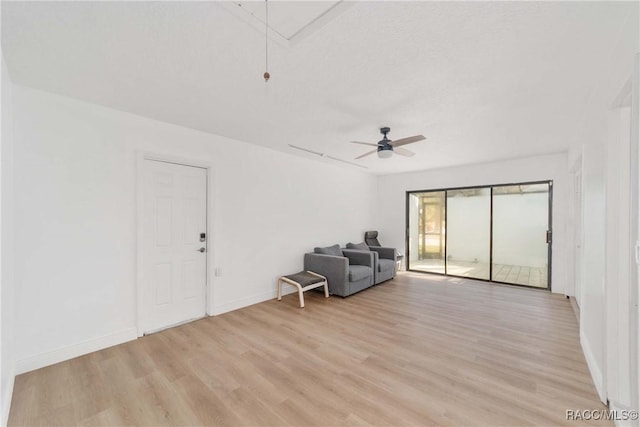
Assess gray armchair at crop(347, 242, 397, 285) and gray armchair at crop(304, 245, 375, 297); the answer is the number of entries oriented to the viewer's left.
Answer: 0

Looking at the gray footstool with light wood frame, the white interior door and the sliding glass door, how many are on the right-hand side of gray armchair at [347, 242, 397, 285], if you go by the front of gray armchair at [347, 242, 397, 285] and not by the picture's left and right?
2

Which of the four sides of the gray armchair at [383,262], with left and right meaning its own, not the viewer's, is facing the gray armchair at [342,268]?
right

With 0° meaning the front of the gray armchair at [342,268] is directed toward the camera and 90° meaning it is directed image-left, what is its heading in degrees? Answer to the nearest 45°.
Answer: approximately 315°

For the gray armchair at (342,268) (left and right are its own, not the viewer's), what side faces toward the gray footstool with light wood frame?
right

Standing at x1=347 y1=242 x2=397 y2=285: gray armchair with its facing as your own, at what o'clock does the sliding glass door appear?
The sliding glass door is roughly at 10 o'clock from the gray armchair.

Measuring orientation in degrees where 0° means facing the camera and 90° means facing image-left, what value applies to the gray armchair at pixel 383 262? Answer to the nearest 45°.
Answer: approximately 315°
